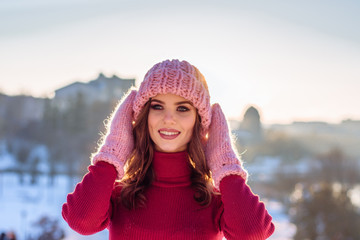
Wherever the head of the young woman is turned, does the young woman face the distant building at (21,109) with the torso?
no

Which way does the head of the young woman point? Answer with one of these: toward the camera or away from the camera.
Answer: toward the camera

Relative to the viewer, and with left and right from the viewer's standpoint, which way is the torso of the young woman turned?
facing the viewer
